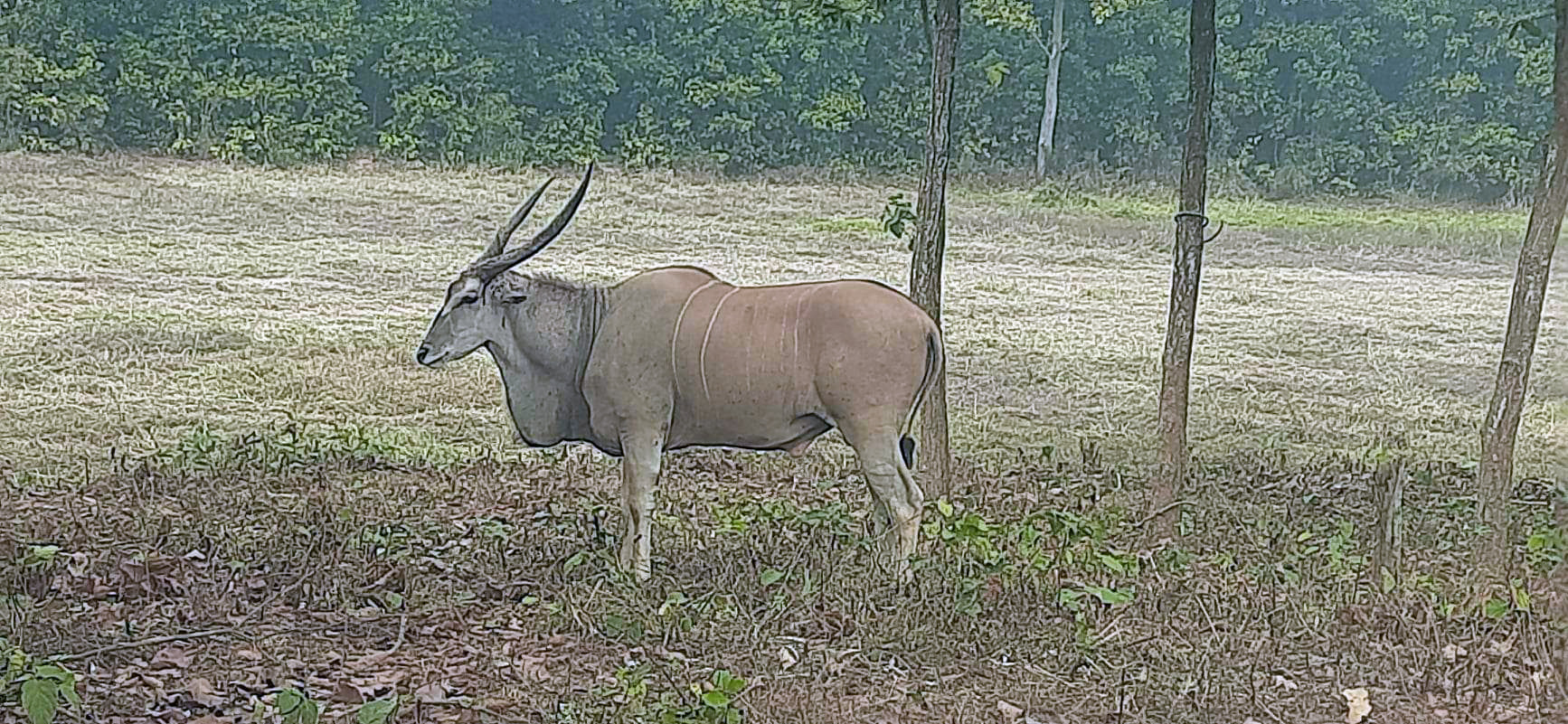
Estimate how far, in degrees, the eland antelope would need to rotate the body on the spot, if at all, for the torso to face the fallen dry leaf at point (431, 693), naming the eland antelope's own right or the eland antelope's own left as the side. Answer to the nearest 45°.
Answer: approximately 45° to the eland antelope's own left

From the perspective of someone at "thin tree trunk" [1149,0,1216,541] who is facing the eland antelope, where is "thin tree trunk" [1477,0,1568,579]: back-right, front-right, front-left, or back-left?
back-left

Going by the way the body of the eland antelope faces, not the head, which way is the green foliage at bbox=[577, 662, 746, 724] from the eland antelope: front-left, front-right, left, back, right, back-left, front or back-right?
left

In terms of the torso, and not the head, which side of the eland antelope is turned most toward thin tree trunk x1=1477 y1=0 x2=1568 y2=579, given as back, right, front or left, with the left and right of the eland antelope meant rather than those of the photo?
back

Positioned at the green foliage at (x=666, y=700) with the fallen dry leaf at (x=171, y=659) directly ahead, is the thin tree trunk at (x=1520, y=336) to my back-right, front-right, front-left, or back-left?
back-right

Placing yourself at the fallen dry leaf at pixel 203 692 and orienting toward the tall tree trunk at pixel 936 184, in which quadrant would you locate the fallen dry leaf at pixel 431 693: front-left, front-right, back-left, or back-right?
front-right

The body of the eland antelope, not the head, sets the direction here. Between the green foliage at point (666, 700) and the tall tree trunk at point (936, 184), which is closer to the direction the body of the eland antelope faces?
the green foliage

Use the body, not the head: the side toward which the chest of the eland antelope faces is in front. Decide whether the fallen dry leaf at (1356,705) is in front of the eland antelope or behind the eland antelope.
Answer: behind

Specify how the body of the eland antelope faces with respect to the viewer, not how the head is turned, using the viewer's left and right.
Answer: facing to the left of the viewer

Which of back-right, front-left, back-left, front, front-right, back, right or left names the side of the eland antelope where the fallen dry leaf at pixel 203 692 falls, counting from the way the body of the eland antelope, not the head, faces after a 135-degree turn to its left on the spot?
right

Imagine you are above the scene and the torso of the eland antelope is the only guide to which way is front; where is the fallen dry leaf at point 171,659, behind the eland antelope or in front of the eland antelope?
in front

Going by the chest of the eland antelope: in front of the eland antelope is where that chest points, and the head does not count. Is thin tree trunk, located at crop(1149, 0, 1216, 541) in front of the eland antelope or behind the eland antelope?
behind
